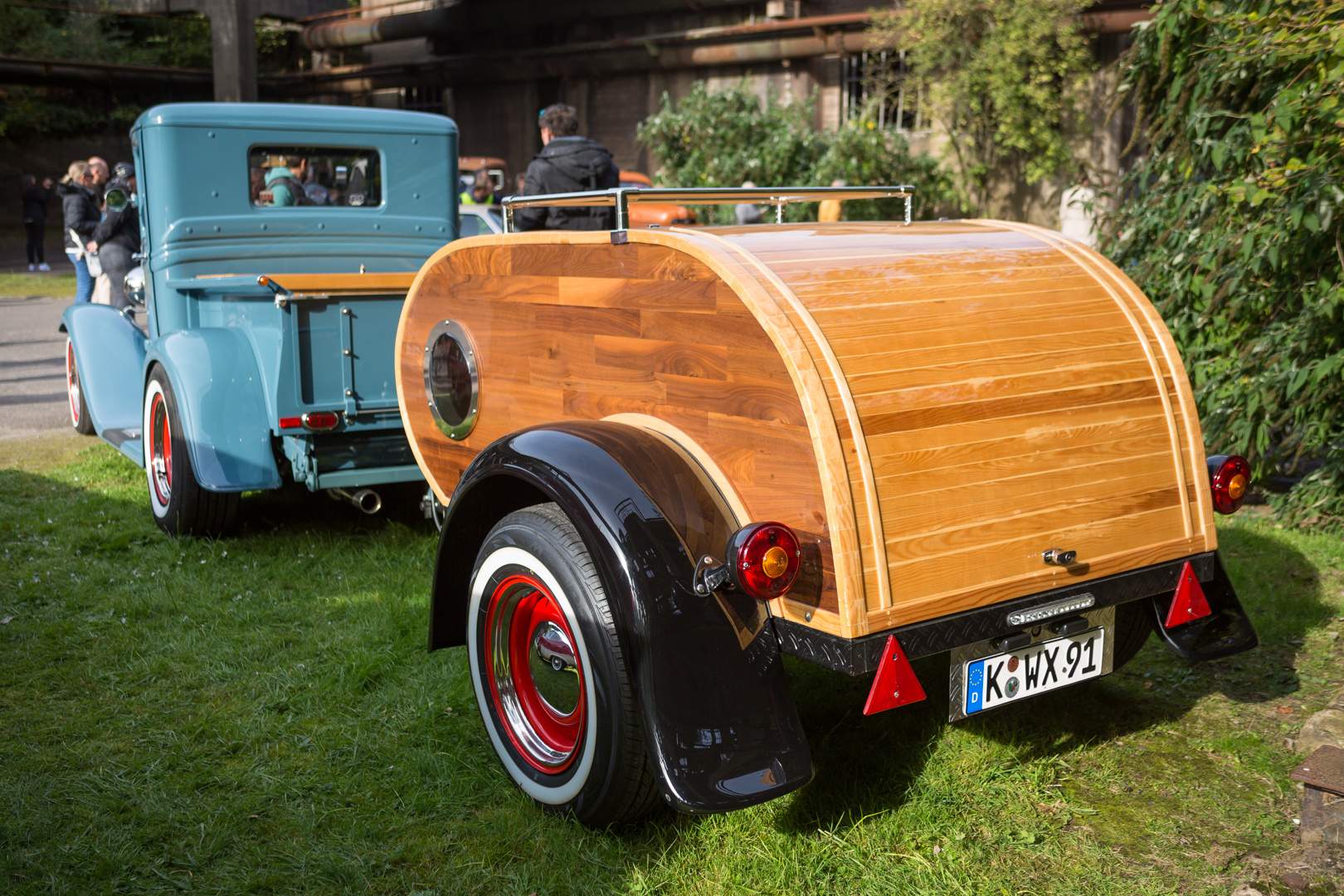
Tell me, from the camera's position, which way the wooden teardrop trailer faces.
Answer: facing away from the viewer and to the left of the viewer

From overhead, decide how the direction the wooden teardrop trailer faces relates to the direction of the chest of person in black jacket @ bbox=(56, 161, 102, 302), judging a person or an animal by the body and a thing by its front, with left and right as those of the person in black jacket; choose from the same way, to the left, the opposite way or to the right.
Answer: to the left

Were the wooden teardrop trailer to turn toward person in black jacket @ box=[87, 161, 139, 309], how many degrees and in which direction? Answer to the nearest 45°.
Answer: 0° — it already faces them

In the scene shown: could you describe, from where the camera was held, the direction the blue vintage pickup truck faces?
facing away from the viewer and to the left of the viewer

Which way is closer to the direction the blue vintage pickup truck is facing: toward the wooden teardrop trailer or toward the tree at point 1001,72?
the tree

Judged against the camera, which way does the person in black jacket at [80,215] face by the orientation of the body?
to the viewer's right

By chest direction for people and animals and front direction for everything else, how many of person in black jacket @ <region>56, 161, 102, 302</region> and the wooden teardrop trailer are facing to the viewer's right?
1
